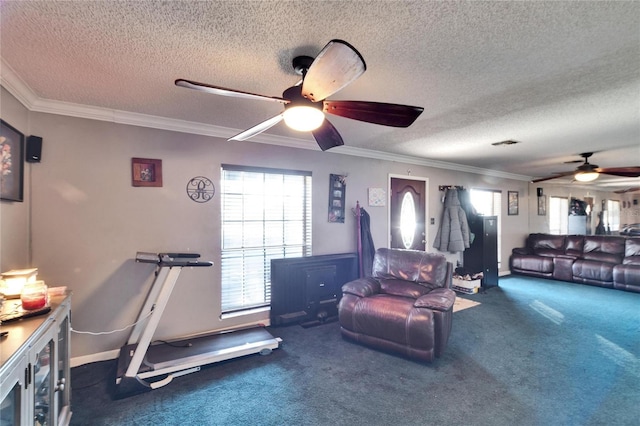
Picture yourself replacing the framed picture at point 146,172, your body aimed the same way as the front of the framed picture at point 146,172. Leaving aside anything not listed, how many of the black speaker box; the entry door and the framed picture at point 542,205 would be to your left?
2

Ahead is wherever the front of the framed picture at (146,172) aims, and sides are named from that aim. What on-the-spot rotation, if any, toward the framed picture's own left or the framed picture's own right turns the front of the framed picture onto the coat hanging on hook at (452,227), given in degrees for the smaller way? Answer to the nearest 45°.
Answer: approximately 90° to the framed picture's own left

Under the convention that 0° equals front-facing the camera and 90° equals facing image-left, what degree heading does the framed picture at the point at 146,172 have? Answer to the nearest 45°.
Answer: approximately 0°

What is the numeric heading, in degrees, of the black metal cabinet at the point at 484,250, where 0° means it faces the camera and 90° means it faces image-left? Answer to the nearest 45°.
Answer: approximately 315°

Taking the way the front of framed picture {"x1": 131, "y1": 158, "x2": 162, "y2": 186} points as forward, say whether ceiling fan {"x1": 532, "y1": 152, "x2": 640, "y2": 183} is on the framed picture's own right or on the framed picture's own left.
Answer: on the framed picture's own left

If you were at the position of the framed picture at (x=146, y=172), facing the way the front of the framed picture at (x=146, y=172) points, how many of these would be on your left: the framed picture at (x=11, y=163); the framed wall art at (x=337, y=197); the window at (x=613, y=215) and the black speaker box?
2

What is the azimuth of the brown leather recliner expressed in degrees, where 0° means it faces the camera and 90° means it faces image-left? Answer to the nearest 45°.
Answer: approximately 45°
